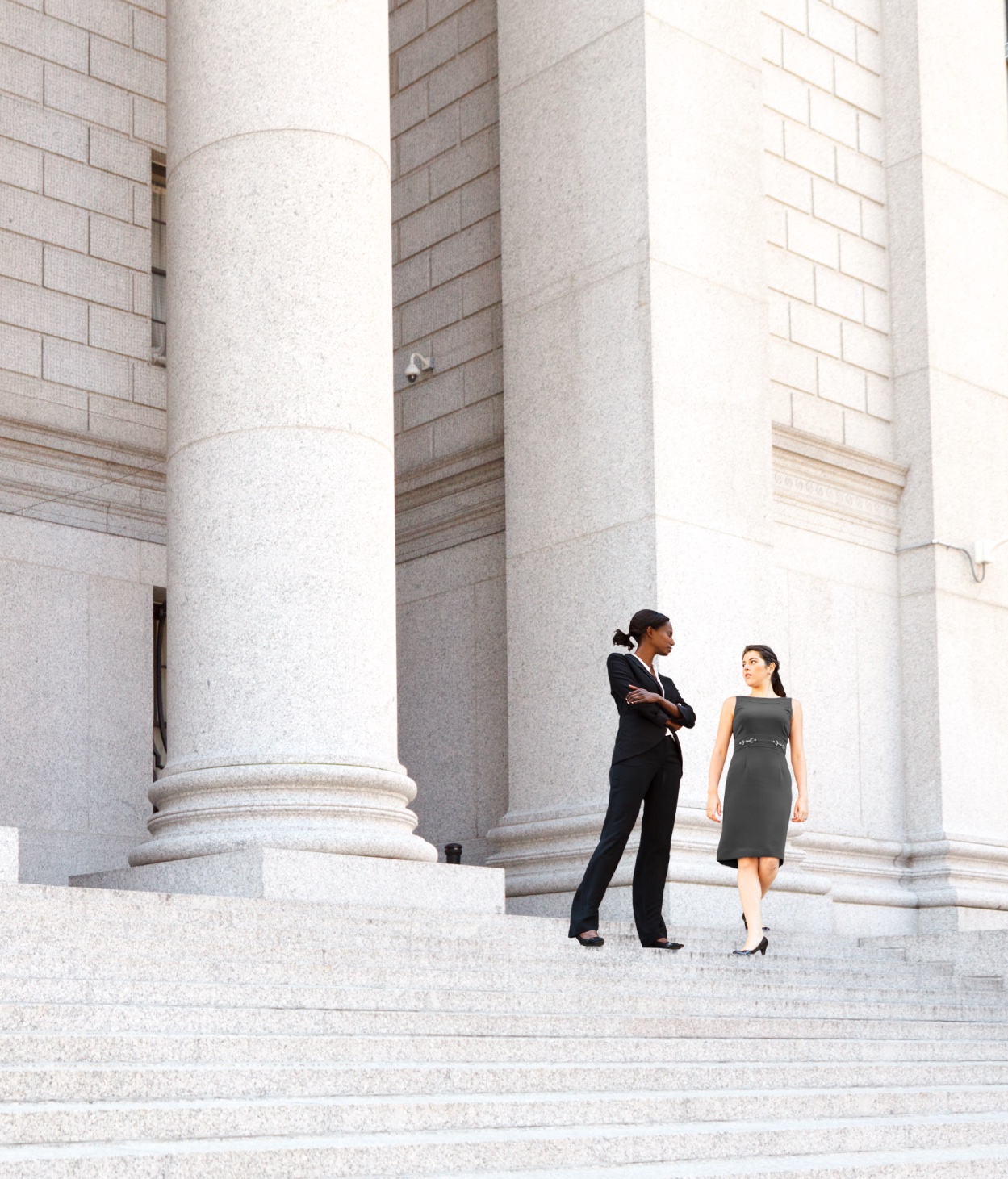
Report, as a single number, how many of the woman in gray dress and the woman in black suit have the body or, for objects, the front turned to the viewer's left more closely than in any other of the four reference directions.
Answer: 0

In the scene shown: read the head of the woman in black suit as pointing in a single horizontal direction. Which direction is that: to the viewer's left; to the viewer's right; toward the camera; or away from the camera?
to the viewer's right

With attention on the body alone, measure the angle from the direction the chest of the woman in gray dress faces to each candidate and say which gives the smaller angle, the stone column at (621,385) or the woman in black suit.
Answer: the woman in black suit

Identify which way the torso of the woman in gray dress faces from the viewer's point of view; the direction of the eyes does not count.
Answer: toward the camera

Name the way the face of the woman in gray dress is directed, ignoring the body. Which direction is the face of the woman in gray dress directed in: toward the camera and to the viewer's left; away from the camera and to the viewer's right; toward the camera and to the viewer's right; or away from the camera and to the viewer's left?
toward the camera and to the viewer's left

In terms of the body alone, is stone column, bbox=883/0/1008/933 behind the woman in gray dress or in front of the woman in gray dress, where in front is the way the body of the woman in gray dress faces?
behind

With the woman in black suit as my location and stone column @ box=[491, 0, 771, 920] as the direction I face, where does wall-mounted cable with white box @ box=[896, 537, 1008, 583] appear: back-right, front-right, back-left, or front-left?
front-right

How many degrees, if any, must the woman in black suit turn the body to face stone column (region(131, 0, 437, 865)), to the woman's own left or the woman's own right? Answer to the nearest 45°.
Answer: approximately 135° to the woman's own right

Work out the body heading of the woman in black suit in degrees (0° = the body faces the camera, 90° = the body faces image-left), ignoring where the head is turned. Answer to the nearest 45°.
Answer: approximately 315°
